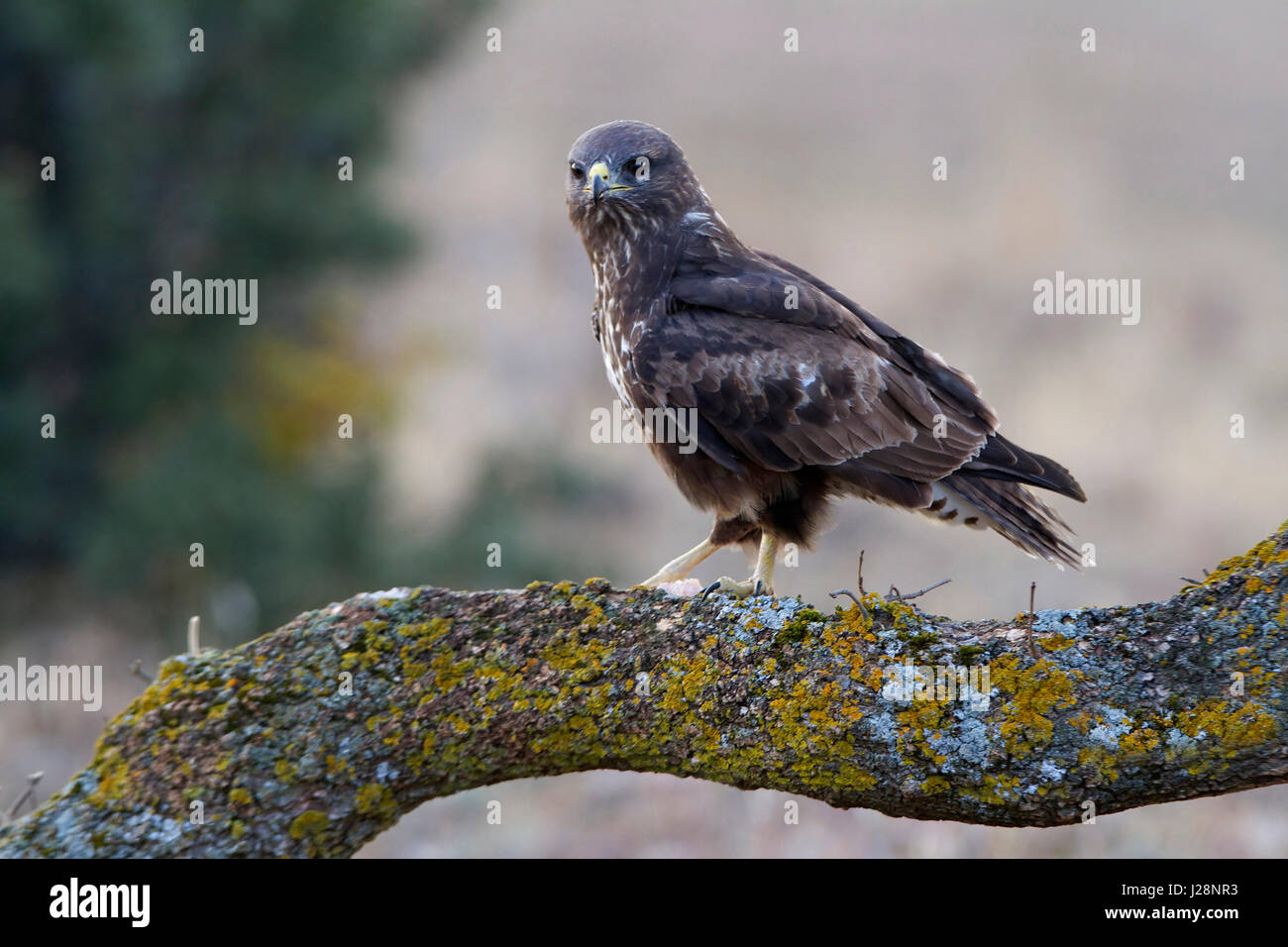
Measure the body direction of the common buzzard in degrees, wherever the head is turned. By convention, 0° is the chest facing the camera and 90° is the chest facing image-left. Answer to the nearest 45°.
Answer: approximately 90°
